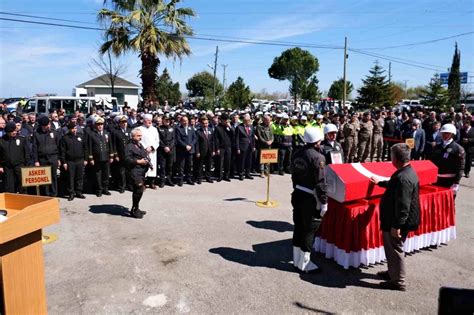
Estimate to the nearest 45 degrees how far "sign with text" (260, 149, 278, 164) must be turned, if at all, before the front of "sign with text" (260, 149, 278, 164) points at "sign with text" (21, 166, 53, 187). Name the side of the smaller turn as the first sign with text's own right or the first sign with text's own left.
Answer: approximately 45° to the first sign with text's own right

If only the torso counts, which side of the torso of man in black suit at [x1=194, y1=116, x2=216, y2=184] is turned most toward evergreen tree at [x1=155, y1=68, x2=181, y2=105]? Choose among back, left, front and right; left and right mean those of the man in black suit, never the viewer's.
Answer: back

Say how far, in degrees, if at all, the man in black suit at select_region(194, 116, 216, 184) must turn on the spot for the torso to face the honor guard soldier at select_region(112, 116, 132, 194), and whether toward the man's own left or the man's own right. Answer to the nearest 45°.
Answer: approximately 45° to the man's own right

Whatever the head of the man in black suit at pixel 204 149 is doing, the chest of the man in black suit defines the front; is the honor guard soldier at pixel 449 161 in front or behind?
in front

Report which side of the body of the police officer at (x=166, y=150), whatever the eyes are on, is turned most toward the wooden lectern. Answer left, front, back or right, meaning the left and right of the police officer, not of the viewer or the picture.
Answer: front

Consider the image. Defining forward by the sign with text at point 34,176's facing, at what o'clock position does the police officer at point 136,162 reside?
The police officer is roughly at 9 o'clock from the sign with text.

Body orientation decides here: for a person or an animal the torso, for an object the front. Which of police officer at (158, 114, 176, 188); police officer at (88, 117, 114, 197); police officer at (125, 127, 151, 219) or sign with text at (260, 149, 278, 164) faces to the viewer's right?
police officer at (125, 127, 151, 219)

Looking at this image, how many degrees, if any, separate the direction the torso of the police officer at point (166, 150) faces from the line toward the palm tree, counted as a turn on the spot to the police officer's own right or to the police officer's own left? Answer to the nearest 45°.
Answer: approximately 180°

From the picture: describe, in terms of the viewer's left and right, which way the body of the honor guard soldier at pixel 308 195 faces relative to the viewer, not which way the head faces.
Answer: facing away from the viewer and to the right of the viewer

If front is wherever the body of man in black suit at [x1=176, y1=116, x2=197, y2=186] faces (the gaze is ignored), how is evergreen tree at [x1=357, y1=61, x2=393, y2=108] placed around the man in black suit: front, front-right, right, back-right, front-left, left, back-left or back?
back-left

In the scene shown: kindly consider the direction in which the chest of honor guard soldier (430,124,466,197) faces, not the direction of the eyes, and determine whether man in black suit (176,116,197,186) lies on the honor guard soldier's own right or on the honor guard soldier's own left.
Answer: on the honor guard soldier's own right

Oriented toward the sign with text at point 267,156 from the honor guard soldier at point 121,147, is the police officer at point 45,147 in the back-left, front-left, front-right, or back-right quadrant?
back-right

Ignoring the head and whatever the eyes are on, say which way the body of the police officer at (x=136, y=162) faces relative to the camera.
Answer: to the viewer's right

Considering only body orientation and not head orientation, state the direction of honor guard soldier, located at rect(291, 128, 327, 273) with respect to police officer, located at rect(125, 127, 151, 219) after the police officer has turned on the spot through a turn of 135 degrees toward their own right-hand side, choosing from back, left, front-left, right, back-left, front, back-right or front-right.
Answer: left
